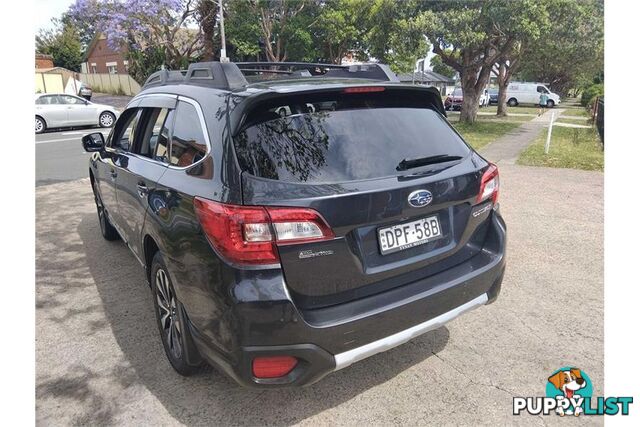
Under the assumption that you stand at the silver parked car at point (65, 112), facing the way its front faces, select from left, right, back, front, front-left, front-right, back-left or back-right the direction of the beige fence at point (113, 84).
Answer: left

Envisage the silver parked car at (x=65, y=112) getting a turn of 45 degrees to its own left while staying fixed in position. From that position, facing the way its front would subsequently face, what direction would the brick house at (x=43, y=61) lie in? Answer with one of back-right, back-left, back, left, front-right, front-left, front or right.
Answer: front-left

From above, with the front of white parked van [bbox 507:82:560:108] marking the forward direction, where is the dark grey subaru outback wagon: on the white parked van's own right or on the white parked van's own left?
on the white parked van's own right

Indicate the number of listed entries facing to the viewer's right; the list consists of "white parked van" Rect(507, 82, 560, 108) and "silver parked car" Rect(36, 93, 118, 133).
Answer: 2

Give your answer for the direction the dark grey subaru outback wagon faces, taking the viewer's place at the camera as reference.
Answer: facing away from the viewer and to the left of the viewer

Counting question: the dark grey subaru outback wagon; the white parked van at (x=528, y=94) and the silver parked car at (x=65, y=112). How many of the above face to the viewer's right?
2

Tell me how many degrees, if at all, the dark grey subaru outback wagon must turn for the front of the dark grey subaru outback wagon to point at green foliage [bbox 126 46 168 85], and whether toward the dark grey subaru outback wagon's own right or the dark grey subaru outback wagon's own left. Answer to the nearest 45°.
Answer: approximately 45° to the dark grey subaru outback wagon's own right

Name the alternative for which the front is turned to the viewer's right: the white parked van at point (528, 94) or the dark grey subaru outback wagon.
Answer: the white parked van

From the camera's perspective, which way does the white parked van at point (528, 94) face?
to the viewer's right

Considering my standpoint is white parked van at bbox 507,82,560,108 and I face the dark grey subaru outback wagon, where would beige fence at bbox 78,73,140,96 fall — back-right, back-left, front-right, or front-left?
front-right

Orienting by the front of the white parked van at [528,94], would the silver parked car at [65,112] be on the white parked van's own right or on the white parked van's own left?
on the white parked van's own right

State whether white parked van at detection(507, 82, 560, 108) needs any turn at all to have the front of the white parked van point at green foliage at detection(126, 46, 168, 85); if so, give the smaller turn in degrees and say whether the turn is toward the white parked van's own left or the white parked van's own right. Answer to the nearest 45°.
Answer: approximately 135° to the white parked van's own right

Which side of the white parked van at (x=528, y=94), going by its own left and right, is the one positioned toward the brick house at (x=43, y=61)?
back

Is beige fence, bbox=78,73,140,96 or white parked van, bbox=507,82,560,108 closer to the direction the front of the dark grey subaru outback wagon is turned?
the beige fence

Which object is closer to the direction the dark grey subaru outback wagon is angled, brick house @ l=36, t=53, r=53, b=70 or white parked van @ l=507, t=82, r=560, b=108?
the brick house

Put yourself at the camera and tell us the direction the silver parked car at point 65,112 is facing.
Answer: facing to the right of the viewer
